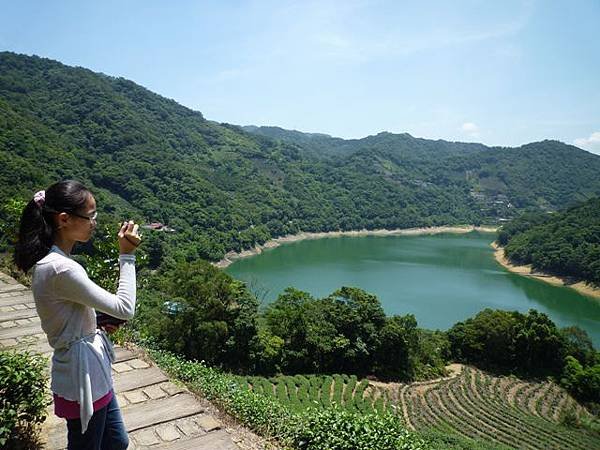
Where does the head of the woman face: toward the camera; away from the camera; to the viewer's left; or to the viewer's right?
to the viewer's right

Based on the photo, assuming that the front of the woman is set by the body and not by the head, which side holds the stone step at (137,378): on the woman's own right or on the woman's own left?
on the woman's own left

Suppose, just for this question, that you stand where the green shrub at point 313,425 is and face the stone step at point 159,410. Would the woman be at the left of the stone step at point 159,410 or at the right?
left

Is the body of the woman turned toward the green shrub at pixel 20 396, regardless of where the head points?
no

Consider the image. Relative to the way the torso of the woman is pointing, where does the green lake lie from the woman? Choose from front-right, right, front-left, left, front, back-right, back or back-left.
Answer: front-left

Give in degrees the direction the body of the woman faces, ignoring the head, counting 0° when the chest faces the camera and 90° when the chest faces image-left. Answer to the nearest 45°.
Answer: approximately 270°

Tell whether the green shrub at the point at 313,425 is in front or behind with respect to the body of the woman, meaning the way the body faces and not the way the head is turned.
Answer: in front
